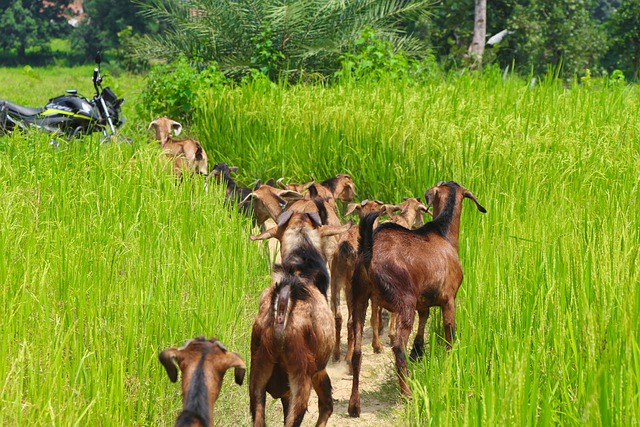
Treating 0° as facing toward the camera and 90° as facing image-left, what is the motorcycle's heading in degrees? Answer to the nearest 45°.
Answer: approximately 270°

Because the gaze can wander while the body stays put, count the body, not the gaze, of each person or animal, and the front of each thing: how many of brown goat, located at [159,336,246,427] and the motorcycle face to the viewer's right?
1

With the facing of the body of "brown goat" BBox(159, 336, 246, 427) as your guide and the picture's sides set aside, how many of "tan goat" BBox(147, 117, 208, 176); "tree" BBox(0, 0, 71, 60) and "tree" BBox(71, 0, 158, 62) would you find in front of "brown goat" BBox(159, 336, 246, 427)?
3

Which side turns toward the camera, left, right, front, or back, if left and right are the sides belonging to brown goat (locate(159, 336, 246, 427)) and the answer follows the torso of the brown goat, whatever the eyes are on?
back

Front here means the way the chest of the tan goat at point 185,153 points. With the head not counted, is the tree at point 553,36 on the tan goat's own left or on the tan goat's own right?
on the tan goat's own right

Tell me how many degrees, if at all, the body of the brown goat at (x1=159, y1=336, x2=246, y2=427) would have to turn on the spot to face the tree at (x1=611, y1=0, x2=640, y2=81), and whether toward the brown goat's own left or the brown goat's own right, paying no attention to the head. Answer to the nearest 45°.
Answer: approximately 45° to the brown goat's own right

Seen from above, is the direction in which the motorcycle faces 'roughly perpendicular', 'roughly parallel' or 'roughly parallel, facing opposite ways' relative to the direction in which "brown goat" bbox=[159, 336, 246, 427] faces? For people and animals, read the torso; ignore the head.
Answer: roughly perpendicular

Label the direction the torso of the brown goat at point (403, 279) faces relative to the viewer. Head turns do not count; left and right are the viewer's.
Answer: facing away from the viewer and to the right of the viewer

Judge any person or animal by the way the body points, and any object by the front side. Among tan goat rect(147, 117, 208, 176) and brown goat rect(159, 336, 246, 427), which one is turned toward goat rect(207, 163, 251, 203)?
the brown goat

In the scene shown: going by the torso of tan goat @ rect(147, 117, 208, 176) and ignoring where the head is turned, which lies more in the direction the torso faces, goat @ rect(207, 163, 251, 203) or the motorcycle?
the motorcycle
